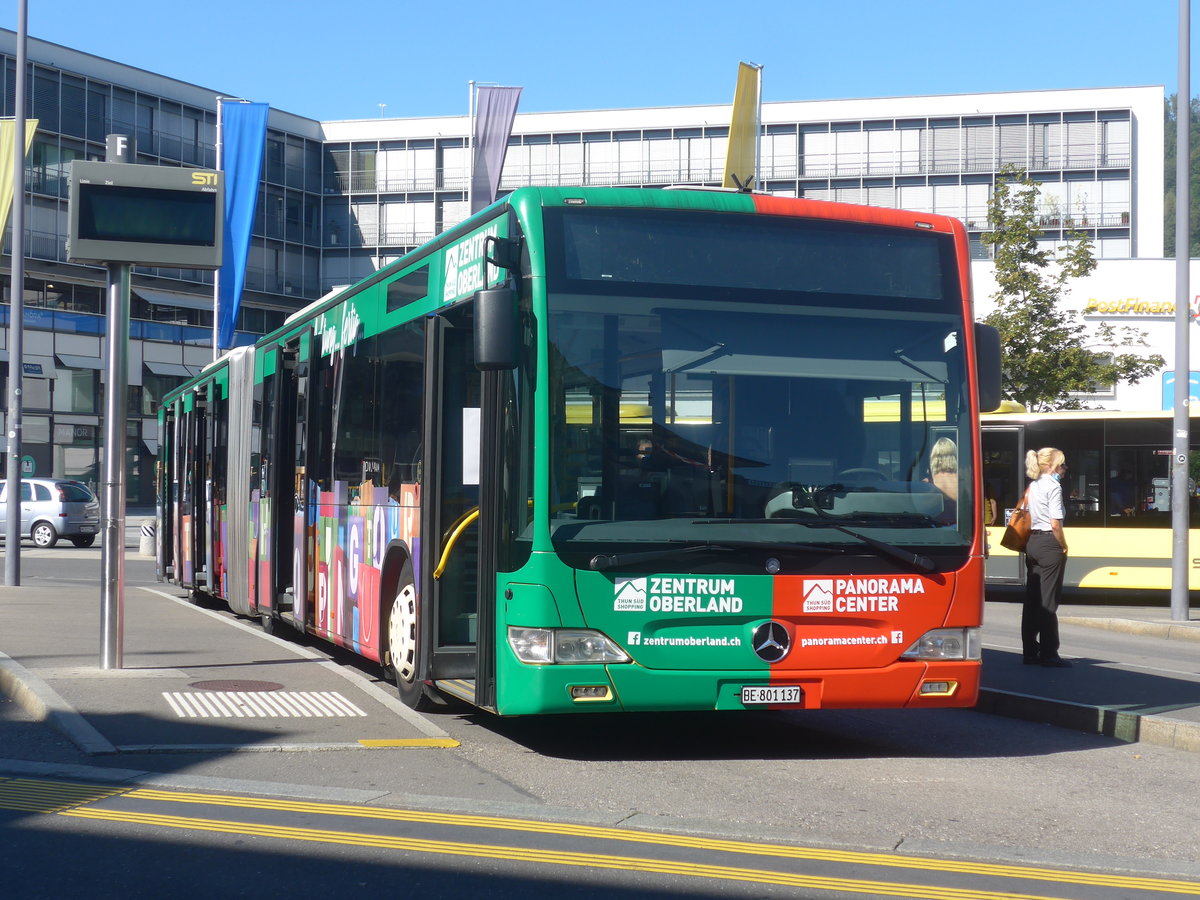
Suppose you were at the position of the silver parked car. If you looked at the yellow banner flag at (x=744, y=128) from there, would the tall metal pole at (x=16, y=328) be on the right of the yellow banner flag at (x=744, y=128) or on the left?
right

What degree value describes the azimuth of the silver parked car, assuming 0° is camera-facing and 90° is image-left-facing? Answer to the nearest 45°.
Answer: approximately 135°

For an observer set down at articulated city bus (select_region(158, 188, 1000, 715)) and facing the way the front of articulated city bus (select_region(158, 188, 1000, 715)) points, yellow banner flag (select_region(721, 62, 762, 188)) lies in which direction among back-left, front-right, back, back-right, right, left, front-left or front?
back-left

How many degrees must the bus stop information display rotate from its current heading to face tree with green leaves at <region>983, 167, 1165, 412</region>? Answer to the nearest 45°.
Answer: approximately 135° to its left

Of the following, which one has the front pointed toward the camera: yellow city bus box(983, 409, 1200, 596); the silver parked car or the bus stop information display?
the bus stop information display

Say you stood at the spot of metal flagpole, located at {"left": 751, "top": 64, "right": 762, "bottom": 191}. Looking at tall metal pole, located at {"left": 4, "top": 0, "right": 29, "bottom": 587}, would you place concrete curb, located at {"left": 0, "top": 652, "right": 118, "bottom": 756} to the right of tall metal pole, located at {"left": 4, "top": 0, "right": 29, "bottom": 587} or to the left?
left

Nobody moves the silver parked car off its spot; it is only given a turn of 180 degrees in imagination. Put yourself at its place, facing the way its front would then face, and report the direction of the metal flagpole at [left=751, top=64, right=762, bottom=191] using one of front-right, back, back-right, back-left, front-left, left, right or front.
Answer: front

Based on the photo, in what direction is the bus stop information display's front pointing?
toward the camera

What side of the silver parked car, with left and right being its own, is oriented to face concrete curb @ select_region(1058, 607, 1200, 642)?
back

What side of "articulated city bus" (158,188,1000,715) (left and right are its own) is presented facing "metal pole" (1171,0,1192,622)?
left
